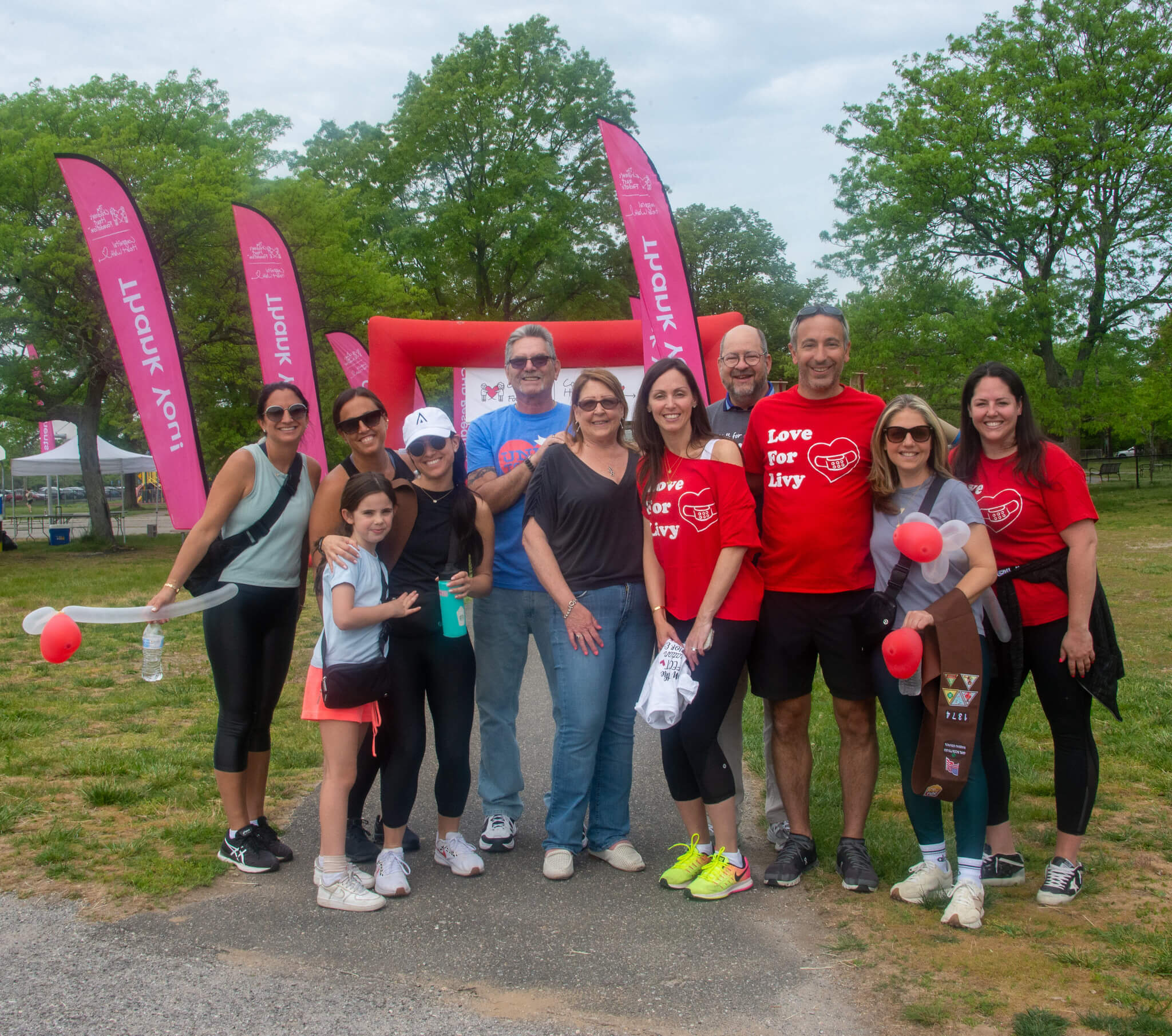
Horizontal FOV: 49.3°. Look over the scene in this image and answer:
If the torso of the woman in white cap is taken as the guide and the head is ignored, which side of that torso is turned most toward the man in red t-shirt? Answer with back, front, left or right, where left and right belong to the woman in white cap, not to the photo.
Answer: left

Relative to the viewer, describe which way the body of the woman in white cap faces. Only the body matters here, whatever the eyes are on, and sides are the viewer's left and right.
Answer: facing the viewer

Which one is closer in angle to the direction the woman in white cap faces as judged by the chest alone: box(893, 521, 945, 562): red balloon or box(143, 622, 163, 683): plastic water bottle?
the red balloon

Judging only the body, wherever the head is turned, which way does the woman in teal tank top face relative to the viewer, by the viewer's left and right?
facing the viewer and to the right of the viewer

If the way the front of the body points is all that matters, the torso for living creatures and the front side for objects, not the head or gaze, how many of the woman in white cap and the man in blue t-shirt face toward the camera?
2

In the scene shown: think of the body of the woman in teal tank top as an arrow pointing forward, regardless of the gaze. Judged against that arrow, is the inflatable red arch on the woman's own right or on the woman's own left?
on the woman's own left

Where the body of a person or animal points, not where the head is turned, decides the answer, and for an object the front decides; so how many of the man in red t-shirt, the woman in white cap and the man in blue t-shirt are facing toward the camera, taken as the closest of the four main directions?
3

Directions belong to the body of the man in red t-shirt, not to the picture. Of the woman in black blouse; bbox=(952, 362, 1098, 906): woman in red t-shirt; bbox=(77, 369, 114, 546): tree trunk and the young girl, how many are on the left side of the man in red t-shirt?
1

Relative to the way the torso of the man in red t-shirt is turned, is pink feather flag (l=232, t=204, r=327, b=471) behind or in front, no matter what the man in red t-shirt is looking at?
behind

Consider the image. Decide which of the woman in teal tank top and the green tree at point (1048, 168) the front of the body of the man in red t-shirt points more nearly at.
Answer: the woman in teal tank top

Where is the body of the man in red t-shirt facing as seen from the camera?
toward the camera

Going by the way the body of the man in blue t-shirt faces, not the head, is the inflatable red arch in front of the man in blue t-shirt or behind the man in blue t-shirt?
behind

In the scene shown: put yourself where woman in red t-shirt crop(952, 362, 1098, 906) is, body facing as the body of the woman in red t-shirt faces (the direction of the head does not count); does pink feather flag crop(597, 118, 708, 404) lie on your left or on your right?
on your right

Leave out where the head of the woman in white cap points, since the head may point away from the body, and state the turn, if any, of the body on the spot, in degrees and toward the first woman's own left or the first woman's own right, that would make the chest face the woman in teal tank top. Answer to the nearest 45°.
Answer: approximately 90° to the first woman's own right

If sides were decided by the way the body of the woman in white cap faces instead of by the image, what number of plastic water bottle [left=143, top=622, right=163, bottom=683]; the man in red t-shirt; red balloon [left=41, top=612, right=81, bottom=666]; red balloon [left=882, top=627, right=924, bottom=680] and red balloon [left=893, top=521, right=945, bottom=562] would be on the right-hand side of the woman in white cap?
2
